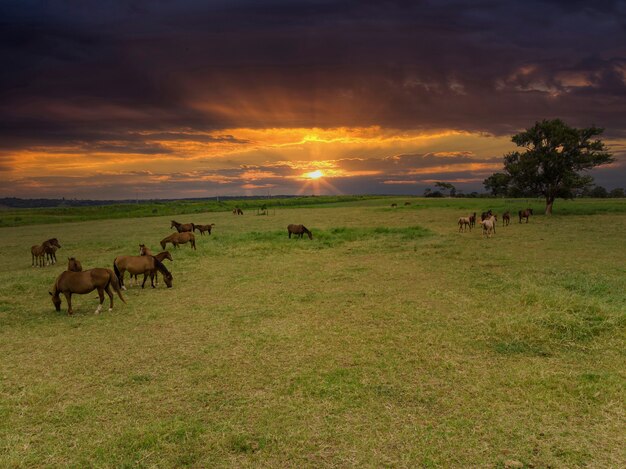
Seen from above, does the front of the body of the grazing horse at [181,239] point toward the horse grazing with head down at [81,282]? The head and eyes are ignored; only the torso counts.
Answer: no

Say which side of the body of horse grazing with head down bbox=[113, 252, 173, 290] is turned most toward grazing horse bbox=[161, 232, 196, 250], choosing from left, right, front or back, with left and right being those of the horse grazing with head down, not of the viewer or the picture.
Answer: left

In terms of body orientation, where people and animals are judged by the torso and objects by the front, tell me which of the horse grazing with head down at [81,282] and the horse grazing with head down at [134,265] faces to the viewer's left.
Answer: the horse grazing with head down at [81,282]

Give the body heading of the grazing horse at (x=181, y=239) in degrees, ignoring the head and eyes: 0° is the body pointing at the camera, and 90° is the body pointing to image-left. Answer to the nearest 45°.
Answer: approximately 90°

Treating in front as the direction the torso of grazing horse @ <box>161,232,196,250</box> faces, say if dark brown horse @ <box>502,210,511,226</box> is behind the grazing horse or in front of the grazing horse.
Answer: behind

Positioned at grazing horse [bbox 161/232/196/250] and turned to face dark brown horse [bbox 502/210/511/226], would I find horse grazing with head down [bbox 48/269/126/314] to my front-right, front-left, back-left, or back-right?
back-right

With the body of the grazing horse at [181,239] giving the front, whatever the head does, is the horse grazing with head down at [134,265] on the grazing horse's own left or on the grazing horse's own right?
on the grazing horse's own left

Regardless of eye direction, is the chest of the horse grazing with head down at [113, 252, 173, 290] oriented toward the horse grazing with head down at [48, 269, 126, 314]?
no

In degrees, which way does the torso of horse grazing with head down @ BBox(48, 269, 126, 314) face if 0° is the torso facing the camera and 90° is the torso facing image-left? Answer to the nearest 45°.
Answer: approximately 90°

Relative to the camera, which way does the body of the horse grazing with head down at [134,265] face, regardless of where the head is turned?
to the viewer's right

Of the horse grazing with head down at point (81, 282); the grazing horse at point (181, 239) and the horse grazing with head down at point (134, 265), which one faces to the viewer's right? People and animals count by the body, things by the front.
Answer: the horse grazing with head down at point (134, 265)

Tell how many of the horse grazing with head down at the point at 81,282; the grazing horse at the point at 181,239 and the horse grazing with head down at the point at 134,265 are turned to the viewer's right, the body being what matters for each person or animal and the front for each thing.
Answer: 1

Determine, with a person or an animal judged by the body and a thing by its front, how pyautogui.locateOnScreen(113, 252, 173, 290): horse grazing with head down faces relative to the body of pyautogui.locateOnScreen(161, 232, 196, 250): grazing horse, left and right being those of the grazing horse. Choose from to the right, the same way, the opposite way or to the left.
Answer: the opposite way

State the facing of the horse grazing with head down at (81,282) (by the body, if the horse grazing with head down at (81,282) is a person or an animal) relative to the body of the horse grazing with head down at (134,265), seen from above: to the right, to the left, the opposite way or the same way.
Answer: the opposite way
